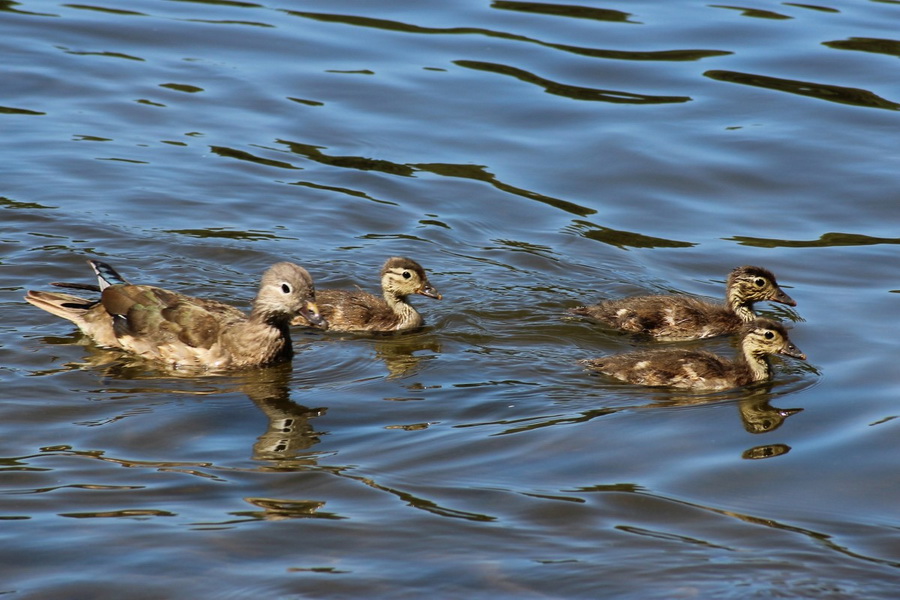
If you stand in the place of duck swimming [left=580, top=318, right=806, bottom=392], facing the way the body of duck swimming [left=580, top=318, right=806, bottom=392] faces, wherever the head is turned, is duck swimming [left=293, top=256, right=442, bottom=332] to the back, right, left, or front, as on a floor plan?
back

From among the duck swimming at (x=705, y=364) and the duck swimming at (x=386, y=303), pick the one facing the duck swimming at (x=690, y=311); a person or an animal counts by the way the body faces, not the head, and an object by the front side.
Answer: the duck swimming at (x=386, y=303)

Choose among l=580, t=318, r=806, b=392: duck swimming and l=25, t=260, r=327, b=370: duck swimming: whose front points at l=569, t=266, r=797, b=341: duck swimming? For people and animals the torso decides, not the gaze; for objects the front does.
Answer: l=25, t=260, r=327, b=370: duck swimming

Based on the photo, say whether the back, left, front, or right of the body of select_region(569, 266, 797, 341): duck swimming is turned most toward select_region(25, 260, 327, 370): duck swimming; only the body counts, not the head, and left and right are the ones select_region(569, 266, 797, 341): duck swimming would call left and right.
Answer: back

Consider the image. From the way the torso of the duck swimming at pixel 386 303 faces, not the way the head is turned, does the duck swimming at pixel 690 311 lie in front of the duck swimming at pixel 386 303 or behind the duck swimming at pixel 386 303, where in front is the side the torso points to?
in front

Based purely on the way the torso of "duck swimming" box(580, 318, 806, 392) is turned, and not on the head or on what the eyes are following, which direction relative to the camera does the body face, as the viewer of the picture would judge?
to the viewer's right

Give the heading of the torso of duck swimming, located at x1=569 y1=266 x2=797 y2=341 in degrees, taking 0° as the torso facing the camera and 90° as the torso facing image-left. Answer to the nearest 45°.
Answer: approximately 270°

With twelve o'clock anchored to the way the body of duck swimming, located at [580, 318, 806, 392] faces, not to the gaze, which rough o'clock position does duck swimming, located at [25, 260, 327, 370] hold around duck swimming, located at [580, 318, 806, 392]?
duck swimming, located at [25, 260, 327, 370] is roughly at 6 o'clock from duck swimming, located at [580, 318, 806, 392].

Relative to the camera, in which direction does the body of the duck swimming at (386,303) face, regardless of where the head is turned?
to the viewer's right

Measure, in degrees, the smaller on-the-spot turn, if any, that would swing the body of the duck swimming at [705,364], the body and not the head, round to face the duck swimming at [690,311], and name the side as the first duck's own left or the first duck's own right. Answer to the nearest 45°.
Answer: approximately 90° to the first duck's own left

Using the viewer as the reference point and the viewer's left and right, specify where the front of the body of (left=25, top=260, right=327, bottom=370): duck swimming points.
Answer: facing to the right of the viewer
